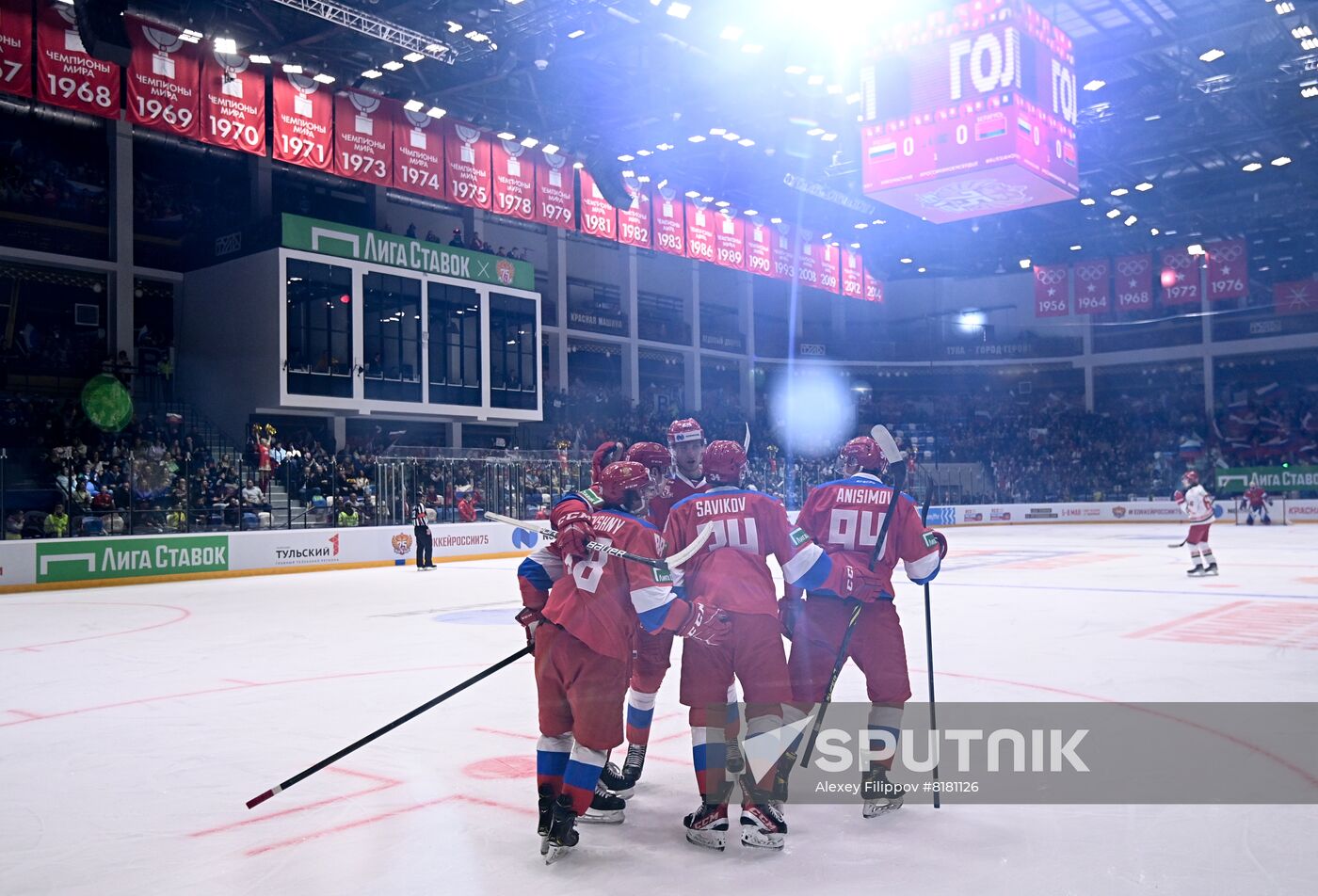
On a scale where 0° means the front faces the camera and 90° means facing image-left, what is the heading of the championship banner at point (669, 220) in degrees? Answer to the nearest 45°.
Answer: approximately 315°

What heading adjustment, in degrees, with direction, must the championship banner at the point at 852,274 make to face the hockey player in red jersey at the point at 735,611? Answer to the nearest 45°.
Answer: approximately 45° to its right

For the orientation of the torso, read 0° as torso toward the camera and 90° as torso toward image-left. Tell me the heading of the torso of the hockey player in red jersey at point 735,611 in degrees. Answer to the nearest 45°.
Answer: approximately 180°

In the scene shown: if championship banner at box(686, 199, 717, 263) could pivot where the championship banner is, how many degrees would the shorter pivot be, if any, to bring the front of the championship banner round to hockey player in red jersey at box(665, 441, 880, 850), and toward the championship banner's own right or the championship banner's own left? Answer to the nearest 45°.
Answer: approximately 45° to the championship banner's own right

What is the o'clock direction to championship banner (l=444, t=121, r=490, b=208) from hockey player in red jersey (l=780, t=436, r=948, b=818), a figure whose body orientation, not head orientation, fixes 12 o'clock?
The championship banner is roughly at 11 o'clock from the hockey player in red jersey.

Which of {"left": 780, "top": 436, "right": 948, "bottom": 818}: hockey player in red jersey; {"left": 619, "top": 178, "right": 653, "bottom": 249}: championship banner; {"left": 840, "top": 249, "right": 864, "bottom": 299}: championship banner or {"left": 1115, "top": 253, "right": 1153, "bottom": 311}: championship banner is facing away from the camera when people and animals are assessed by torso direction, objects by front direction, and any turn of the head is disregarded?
the hockey player in red jersey

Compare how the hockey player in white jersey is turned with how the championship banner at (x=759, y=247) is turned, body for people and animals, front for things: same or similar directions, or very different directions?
very different directions

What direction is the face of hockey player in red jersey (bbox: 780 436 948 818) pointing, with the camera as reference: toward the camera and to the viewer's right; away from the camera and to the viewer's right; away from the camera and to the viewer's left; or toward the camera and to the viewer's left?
away from the camera and to the viewer's left

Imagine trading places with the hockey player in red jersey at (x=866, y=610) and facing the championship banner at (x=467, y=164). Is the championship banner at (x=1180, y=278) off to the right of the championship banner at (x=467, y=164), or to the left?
right

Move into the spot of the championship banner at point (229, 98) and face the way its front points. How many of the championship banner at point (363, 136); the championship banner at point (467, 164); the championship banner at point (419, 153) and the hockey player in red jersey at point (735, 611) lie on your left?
3
